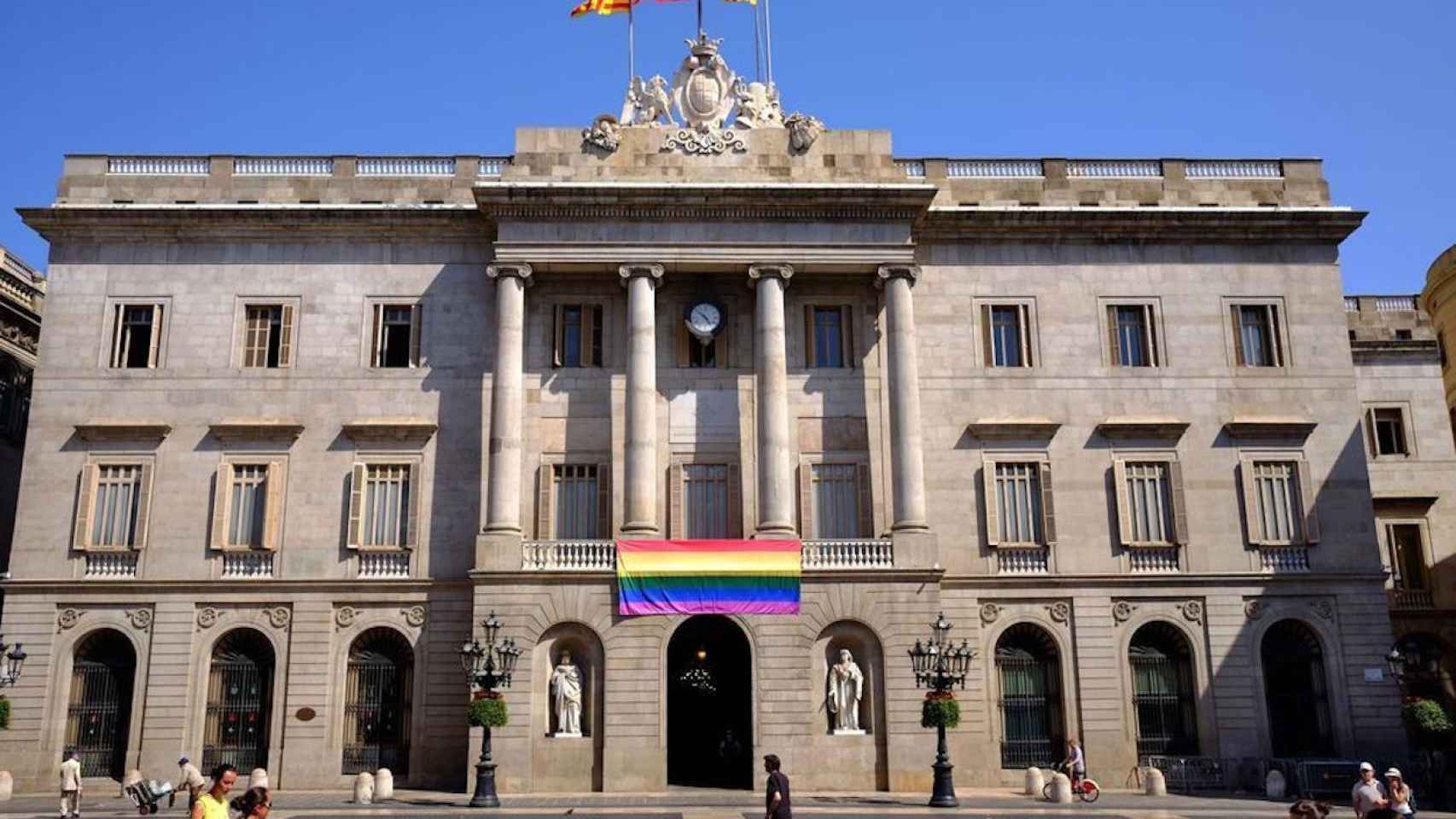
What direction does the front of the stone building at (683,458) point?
toward the camera

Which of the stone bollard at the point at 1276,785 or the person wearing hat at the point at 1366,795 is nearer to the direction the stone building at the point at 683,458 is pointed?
the person wearing hat

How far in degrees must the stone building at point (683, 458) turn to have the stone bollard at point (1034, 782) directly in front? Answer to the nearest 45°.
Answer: approximately 90° to its left

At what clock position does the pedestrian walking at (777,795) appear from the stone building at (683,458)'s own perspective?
The pedestrian walking is roughly at 12 o'clock from the stone building.

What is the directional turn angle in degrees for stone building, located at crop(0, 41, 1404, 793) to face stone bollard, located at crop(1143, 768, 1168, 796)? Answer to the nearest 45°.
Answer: approximately 90° to its left

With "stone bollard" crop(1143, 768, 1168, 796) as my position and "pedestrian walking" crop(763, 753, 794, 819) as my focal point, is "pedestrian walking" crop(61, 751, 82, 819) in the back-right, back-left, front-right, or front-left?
front-right

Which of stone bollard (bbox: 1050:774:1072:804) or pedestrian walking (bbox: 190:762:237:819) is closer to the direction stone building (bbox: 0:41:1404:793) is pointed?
the pedestrian walking

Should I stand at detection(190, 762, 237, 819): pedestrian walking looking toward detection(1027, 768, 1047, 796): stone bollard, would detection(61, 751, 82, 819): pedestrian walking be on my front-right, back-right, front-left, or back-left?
front-left

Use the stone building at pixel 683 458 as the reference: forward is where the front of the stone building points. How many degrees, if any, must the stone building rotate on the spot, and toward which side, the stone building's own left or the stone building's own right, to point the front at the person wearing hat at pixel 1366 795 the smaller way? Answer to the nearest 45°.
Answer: approximately 45° to the stone building's own left

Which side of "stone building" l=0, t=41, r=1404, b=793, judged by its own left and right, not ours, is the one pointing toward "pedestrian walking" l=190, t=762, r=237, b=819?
front
